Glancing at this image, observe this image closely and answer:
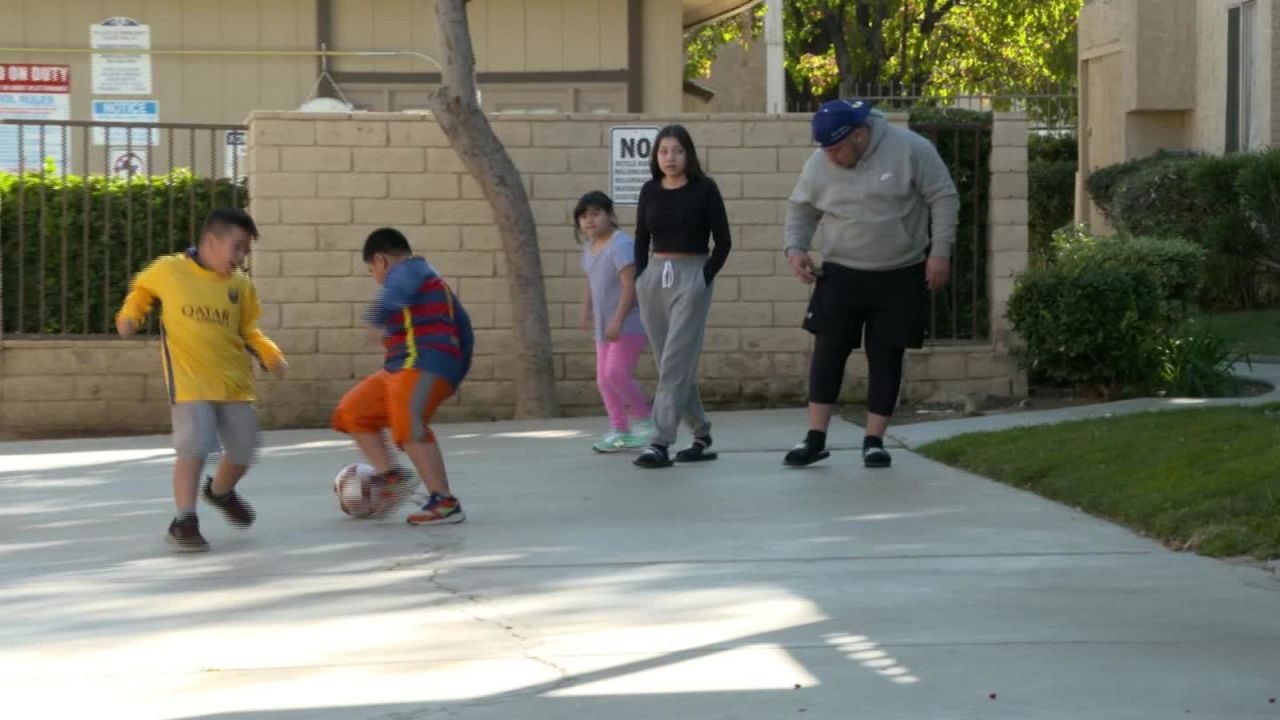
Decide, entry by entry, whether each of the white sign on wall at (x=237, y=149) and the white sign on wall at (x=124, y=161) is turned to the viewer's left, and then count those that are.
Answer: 0

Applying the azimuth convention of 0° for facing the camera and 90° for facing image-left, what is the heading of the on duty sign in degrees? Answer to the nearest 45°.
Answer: approximately 0°

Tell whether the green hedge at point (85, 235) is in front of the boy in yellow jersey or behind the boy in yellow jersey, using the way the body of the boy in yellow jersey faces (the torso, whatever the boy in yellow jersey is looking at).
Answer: behind

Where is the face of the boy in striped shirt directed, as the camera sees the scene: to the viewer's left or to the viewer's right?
to the viewer's left

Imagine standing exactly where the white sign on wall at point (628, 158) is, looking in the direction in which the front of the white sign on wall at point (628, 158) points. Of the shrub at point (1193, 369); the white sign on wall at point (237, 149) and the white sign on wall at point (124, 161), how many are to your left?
1

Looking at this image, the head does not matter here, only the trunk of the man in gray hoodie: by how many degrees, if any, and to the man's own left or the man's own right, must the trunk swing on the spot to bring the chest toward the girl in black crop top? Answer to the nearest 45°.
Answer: approximately 45° to the man's own right

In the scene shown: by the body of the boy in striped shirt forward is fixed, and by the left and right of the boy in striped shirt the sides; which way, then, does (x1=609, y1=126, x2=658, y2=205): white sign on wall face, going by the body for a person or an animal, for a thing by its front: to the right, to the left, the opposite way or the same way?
to the left

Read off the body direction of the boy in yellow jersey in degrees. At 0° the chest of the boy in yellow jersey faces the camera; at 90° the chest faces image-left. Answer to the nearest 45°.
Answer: approximately 315°
